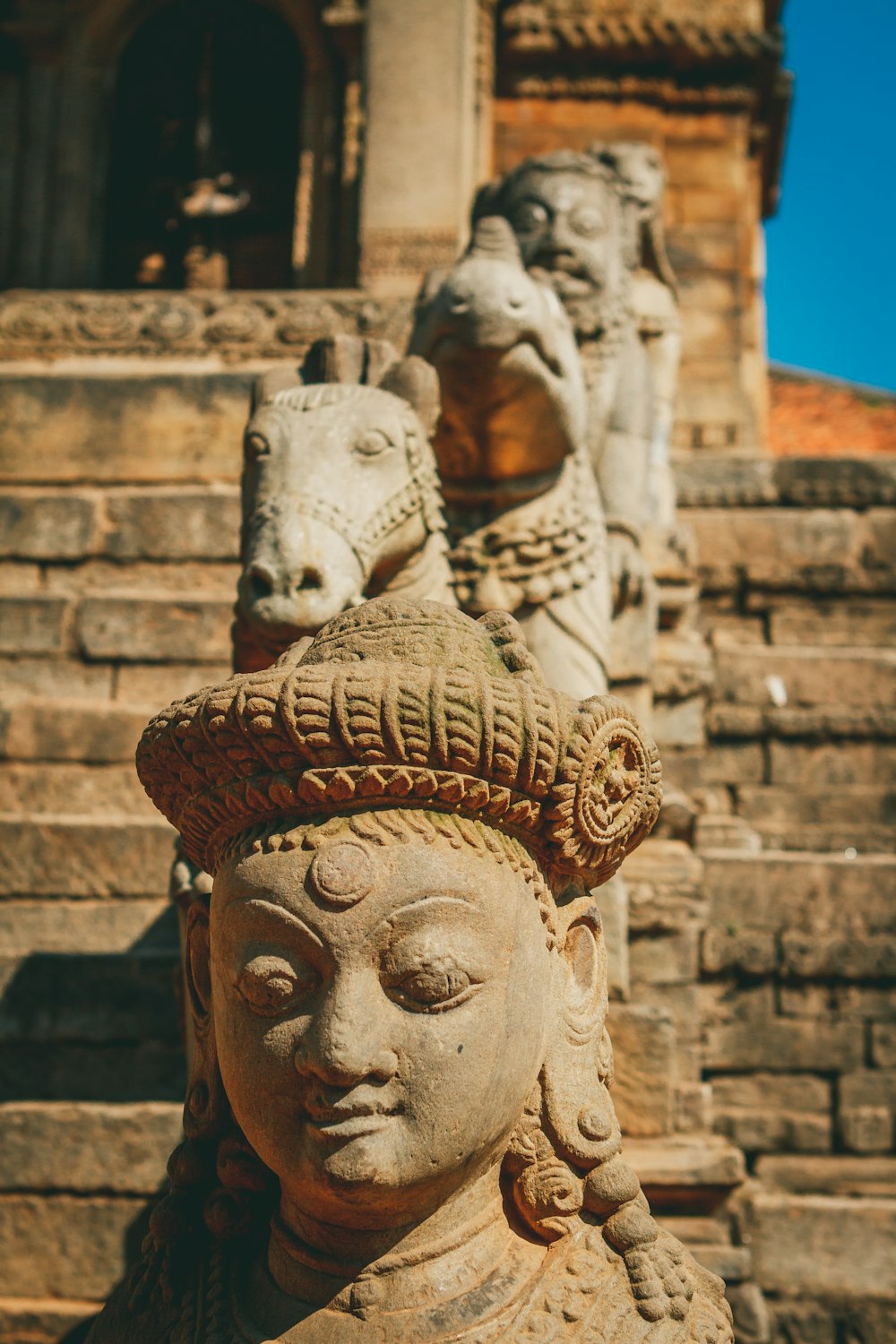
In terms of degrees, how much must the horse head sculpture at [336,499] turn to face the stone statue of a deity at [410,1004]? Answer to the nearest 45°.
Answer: approximately 45° to its left

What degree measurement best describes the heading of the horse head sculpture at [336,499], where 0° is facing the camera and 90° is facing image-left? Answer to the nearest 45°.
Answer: approximately 45°

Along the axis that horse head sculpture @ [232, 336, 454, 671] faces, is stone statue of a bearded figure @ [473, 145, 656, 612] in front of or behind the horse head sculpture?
behind

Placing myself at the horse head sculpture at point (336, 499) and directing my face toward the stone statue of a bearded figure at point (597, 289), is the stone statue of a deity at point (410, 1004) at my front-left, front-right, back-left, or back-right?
back-right
